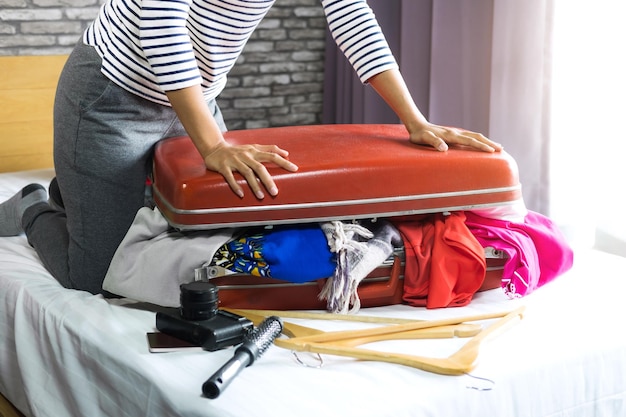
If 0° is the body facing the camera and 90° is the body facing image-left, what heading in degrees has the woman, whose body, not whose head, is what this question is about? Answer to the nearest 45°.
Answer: approximately 315°

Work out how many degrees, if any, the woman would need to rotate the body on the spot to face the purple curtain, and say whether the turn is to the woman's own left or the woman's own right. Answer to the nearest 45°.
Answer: approximately 90° to the woman's own left
